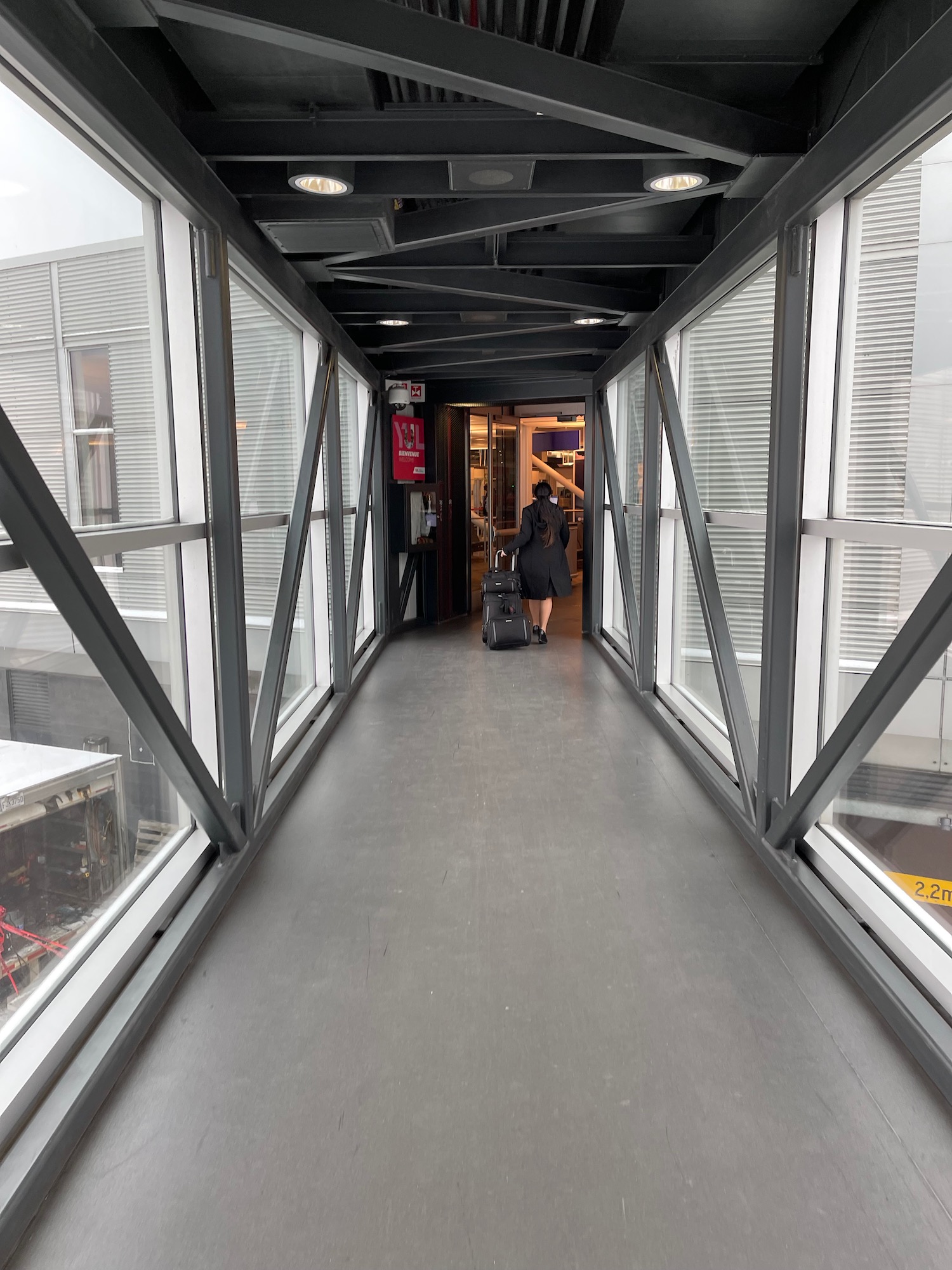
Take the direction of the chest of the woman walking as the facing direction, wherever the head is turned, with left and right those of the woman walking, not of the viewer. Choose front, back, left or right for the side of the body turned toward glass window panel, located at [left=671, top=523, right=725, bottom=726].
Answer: back

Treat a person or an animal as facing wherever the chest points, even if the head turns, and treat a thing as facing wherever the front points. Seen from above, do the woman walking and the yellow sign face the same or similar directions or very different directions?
very different directions

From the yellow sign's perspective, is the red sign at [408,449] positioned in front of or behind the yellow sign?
behind

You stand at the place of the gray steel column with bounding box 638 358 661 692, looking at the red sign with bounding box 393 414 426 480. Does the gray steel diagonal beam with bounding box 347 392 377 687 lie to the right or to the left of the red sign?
left

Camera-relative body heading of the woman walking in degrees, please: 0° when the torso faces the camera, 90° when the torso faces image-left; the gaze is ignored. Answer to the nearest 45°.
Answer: approximately 180°

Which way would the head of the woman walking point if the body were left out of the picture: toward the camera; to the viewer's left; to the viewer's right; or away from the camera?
away from the camera

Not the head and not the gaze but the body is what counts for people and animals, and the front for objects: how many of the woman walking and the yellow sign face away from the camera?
1

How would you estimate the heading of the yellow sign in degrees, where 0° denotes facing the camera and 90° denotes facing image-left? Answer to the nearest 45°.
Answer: approximately 0°
